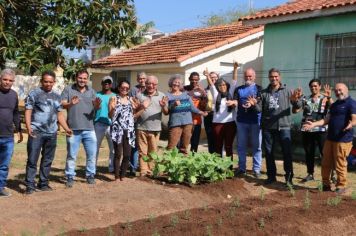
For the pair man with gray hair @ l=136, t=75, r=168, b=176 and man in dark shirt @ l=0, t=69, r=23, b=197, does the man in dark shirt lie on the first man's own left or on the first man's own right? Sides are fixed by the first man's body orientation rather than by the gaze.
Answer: on the first man's own right

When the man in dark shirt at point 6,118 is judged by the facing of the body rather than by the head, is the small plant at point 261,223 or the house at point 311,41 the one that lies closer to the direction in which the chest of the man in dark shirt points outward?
the small plant

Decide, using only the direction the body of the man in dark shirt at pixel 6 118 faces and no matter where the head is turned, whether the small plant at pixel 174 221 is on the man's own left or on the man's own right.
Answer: on the man's own left

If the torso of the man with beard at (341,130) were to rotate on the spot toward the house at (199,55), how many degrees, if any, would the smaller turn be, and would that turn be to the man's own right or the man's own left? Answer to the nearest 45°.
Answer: approximately 90° to the man's own right

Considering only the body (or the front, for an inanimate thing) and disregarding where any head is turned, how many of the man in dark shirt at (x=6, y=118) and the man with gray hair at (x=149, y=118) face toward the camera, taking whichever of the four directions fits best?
2

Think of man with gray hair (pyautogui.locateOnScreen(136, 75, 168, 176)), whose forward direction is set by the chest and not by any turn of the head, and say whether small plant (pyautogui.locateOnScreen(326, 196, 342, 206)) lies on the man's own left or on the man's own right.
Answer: on the man's own left

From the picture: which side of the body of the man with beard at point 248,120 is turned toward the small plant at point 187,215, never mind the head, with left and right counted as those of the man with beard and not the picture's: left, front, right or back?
front

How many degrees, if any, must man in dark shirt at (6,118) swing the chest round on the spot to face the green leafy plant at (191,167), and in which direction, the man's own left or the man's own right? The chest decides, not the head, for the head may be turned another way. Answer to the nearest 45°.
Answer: approximately 90° to the man's own left

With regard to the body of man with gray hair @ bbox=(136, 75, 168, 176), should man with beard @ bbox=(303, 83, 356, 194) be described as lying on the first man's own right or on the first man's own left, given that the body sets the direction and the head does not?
on the first man's own left

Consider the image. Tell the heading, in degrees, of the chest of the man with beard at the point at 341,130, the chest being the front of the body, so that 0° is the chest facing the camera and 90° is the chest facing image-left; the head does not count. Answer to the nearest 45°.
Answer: approximately 45°

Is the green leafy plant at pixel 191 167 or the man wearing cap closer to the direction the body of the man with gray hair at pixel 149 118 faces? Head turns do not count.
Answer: the green leafy plant

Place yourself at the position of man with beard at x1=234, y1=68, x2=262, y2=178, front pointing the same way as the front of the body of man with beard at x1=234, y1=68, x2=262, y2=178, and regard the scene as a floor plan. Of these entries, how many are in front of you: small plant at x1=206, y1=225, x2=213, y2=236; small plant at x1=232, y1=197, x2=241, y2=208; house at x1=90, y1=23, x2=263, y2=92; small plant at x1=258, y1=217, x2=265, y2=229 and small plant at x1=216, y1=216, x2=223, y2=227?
4
